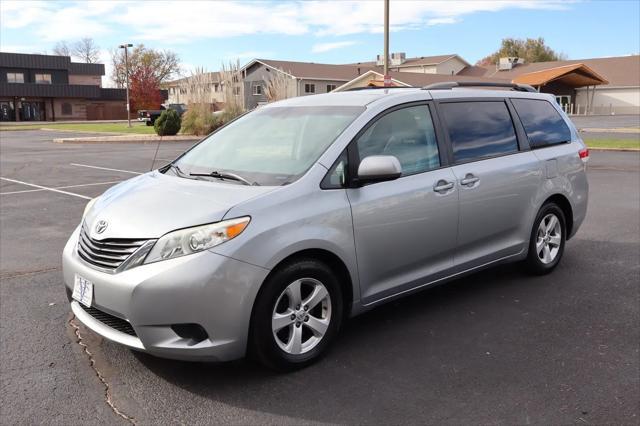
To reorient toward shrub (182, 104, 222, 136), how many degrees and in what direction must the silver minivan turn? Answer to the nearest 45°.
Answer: approximately 135° to its right

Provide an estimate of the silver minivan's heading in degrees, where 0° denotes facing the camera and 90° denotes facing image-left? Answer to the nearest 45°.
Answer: approximately 45°

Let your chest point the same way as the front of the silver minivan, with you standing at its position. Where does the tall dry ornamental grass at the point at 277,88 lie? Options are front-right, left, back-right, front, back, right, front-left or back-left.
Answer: back-right

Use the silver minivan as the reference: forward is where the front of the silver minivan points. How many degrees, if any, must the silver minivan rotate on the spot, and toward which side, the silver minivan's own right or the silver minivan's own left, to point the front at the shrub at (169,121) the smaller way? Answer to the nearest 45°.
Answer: approximately 135° to the silver minivan's own right
